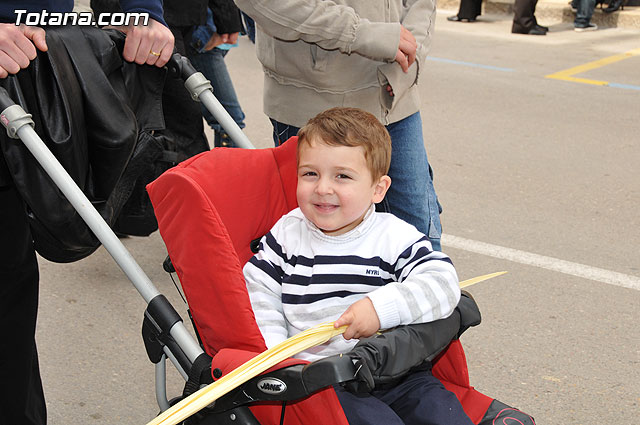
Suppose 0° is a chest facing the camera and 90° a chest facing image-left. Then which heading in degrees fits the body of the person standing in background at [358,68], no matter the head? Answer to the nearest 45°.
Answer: approximately 315°

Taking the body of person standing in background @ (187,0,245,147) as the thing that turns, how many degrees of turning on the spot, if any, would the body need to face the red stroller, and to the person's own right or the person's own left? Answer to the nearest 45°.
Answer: approximately 45° to the person's own right
